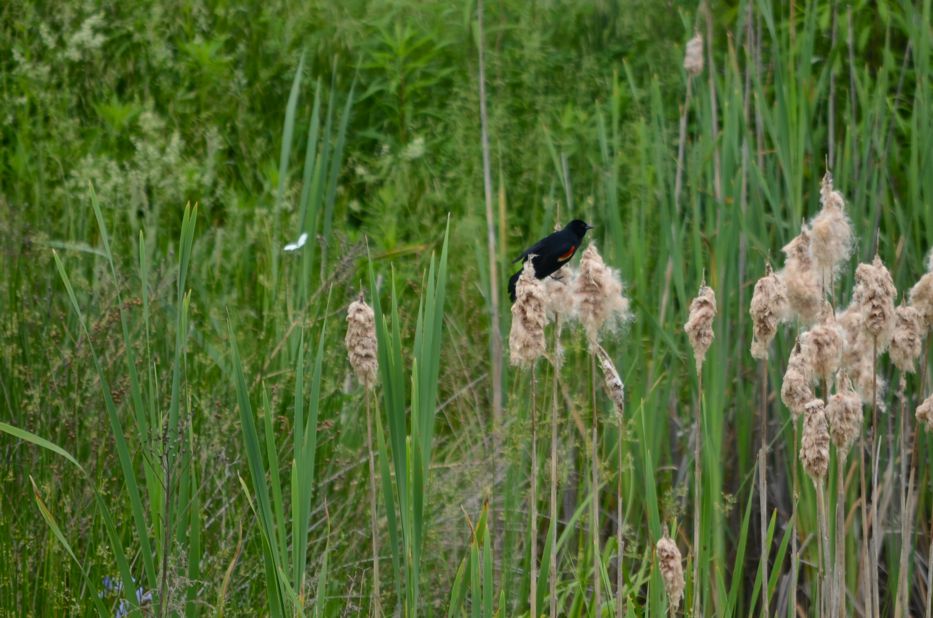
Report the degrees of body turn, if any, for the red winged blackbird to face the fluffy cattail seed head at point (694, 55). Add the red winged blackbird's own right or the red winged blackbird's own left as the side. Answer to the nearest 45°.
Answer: approximately 90° to the red winged blackbird's own left

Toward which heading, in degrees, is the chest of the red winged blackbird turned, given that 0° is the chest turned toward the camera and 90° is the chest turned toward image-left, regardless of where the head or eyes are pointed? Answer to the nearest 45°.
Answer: approximately 270°

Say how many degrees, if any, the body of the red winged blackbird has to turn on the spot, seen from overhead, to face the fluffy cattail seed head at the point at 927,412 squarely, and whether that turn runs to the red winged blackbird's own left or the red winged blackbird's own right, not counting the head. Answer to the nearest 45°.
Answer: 0° — it already faces it
